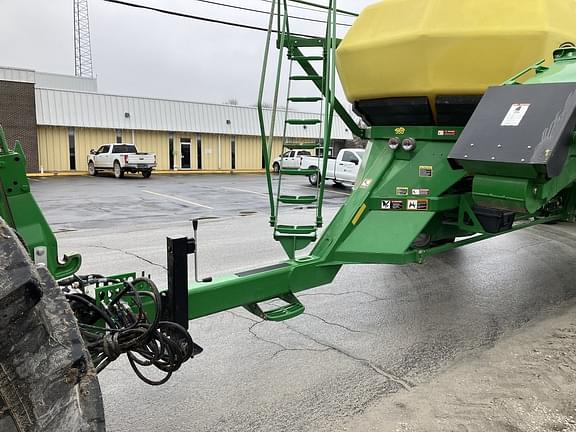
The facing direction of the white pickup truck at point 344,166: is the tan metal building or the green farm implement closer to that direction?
the green farm implement

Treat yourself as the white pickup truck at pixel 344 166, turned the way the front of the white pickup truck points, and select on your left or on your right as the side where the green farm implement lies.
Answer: on your right

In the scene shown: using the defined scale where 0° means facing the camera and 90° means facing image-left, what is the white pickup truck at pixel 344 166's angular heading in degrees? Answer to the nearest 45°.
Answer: approximately 315°

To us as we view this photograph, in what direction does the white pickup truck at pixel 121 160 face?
facing away from the viewer and to the left of the viewer

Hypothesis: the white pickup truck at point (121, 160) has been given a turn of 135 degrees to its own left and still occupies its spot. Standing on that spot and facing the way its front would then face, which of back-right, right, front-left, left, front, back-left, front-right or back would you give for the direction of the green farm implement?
front
